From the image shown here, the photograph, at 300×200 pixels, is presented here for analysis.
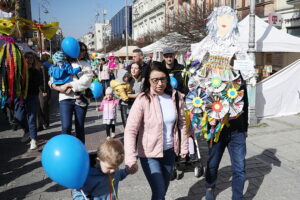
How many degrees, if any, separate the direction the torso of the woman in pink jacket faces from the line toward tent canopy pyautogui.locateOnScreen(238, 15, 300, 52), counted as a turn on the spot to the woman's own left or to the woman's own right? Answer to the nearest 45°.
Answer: approximately 90° to the woman's own left

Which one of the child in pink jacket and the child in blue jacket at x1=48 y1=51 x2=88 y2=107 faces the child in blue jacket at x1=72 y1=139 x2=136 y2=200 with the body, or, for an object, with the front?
the child in pink jacket

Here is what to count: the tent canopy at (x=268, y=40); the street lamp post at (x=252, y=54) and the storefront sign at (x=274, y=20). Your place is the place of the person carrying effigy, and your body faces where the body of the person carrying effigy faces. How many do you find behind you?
3
